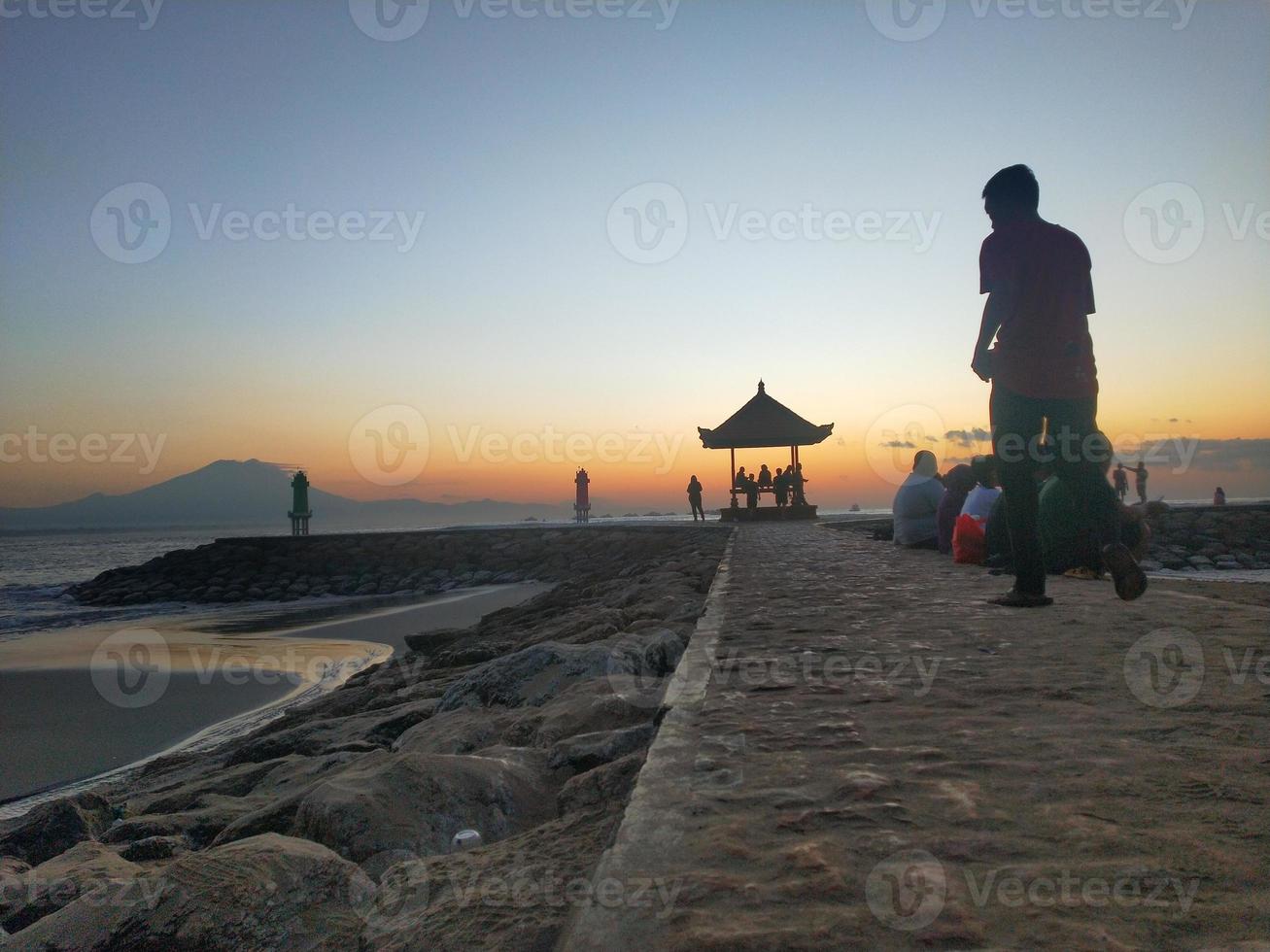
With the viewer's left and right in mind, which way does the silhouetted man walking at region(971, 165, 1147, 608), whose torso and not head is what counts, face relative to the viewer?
facing away from the viewer and to the left of the viewer

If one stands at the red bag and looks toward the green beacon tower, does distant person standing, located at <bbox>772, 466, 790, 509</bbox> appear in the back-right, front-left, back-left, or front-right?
front-right

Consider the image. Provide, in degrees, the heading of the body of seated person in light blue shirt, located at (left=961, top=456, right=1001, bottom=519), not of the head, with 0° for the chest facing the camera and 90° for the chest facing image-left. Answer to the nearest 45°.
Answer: approximately 180°

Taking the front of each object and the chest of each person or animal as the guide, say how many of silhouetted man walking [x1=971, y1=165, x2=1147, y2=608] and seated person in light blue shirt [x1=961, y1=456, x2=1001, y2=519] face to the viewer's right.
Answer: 0

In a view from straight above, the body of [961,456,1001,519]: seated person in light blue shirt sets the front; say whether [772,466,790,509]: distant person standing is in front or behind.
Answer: in front

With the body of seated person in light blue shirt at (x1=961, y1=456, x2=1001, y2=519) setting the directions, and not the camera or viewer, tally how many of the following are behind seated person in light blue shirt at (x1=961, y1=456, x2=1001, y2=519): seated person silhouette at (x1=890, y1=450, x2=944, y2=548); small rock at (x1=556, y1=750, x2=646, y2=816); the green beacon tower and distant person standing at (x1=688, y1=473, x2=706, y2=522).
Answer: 1

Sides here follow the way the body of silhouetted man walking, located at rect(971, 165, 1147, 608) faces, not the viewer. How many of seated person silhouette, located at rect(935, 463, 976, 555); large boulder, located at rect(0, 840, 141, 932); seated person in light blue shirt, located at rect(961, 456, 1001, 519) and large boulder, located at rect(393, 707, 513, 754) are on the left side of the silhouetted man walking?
2

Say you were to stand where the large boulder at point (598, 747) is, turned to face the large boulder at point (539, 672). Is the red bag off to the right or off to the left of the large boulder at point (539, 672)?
right

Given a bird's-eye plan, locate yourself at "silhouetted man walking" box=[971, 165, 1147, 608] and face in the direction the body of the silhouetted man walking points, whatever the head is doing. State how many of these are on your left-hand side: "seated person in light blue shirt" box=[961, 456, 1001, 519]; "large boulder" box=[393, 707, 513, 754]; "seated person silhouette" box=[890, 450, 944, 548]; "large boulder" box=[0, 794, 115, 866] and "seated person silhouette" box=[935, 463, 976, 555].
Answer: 2

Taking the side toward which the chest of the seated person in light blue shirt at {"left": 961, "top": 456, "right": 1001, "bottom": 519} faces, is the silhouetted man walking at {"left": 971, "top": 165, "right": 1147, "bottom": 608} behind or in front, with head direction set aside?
behind

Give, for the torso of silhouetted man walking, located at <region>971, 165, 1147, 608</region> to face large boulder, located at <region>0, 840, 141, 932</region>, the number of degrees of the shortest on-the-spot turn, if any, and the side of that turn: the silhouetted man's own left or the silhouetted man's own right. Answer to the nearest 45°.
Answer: approximately 90° to the silhouetted man's own left

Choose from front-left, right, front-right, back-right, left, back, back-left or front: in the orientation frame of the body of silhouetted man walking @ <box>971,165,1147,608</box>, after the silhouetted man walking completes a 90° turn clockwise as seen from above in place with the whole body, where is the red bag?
front-left

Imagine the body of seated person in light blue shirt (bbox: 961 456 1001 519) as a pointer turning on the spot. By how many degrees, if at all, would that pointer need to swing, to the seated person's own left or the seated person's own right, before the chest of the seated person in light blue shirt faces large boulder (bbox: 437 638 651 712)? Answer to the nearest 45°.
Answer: approximately 135° to the seated person's own left

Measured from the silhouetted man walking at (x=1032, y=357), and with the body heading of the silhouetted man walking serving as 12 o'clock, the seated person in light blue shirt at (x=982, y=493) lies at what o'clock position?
The seated person in light blue shirt is roughly at 1 o'clock from the silhouetted man walking.
